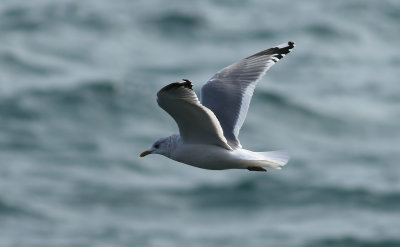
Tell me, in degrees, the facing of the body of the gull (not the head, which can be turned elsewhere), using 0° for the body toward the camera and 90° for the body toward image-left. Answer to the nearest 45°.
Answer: approximately 90°
